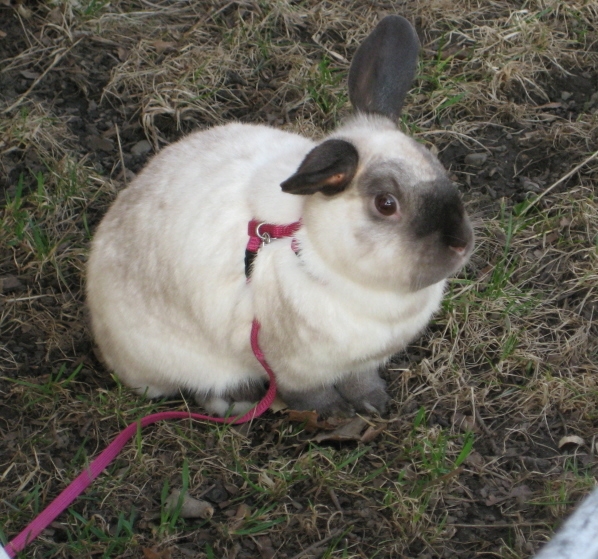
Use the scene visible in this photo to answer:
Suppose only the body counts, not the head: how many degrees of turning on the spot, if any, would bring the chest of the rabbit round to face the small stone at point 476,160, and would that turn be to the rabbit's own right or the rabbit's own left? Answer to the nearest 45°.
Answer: approximately 45° to the rabbit's own left

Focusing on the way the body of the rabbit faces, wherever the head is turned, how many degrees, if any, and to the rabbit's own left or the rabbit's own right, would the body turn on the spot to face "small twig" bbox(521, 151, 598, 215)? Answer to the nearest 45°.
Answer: approximately 45° to the rabbit's own left

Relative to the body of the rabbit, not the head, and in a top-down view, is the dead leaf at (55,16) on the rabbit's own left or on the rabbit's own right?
on the rabbit's own left

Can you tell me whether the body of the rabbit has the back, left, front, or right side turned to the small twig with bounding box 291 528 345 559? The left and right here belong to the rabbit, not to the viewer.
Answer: right

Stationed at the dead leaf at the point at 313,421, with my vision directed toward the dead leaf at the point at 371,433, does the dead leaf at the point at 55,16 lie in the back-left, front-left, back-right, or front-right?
back-left

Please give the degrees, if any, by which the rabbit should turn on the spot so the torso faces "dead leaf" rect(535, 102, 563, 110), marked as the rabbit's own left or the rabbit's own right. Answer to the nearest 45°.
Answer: approximately 45° to the rabbit's own left

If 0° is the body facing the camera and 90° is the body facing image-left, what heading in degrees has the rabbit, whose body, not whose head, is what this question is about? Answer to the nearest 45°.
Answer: approximately 270°
